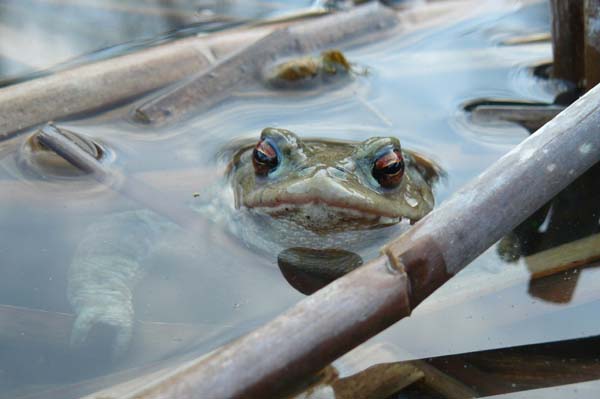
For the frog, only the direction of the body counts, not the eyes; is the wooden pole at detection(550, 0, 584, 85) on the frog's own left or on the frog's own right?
on the frog's own left

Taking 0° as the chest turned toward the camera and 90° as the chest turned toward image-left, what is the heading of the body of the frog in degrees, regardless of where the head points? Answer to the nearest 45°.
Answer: approximately 0°

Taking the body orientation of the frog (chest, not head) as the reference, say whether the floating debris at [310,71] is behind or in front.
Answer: behind

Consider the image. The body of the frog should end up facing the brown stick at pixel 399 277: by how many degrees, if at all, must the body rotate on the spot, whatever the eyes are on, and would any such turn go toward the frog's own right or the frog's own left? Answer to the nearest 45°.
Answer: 0° — it already faces it

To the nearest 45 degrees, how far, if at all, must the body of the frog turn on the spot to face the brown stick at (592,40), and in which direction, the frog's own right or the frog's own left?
approximately 90° to the frog's own left
